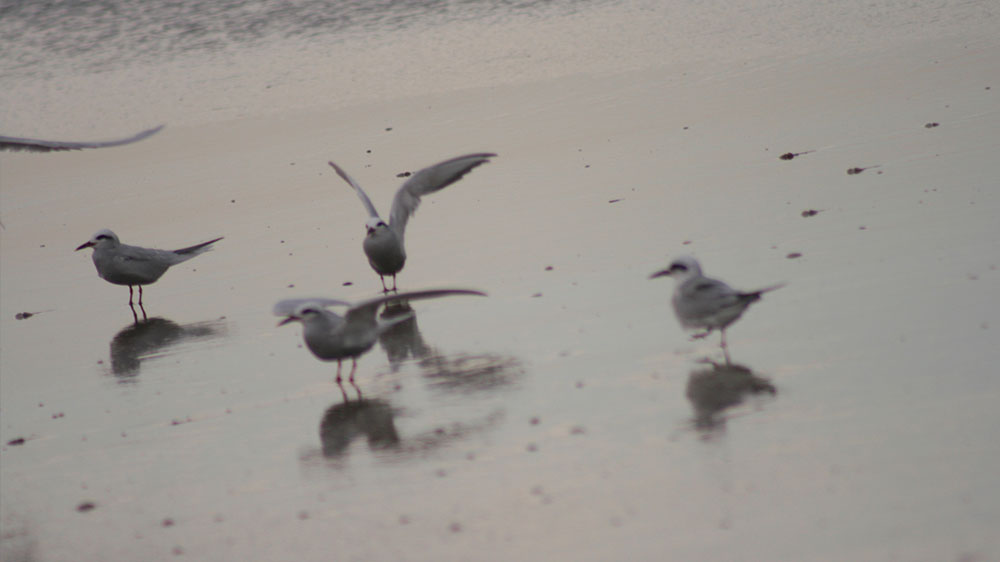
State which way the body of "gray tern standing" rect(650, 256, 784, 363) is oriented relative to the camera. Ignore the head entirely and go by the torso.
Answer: to the viewer's left

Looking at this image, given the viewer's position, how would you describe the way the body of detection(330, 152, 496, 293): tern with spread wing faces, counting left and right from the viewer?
facing the viewer and to the left of the viewer

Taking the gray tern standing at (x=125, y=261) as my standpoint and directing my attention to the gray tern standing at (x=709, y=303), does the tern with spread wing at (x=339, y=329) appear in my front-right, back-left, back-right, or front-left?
front-right

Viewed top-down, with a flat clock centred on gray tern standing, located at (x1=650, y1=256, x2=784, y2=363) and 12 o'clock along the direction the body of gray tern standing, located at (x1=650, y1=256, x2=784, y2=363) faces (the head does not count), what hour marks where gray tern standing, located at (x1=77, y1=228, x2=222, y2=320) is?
gray tern standing, located at (x1=77, y1=228, x2=222, y2=320) is roughly at 1 o'clock from gray tern standing, located at (x1=650, y1=256, x2=784, y2=363).

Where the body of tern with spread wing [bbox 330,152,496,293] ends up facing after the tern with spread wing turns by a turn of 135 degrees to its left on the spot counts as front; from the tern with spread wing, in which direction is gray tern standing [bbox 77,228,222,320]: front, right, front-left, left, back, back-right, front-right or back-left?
back

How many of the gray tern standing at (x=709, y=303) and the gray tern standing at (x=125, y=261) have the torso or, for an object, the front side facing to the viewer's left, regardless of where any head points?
2

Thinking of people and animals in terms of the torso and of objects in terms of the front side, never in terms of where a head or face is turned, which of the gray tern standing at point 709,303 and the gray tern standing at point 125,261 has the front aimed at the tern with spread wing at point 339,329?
the gray tern standing at point 709,303

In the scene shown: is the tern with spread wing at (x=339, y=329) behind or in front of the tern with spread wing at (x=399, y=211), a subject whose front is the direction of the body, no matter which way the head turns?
in front

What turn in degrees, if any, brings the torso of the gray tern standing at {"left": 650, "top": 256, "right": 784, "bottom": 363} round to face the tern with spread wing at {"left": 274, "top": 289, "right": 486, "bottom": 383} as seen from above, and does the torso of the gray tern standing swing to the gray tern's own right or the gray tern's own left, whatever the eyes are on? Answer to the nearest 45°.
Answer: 0° — it already faces it

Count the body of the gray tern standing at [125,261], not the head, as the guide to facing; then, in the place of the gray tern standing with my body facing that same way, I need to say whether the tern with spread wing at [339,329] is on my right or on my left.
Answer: on my left

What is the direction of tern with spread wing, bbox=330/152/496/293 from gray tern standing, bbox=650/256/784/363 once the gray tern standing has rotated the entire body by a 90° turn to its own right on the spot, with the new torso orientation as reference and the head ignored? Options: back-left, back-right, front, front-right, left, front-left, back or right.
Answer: front-left

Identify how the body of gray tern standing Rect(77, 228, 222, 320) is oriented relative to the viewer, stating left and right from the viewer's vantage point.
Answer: facing to the left of the viewer
